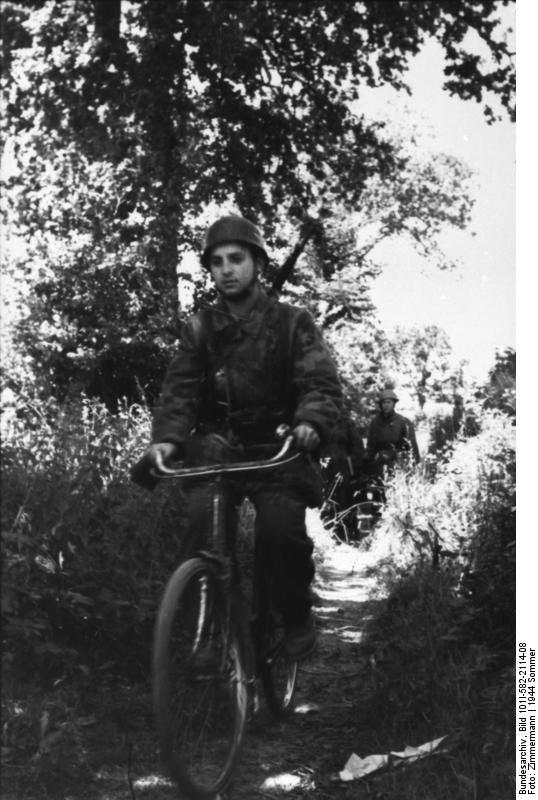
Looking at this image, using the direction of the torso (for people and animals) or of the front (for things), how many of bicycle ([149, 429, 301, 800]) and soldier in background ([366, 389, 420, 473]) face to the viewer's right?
0

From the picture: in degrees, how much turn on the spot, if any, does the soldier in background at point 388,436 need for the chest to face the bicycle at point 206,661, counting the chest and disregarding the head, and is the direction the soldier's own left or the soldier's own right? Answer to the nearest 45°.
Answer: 0° — they already face it

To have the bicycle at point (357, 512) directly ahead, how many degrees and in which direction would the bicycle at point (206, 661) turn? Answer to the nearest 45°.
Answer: approximately 135° to its right

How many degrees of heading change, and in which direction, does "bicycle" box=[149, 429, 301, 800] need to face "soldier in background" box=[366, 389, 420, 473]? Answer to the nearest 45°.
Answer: approximately 135° to its right

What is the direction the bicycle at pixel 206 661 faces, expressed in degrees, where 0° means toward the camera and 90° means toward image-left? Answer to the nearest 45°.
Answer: approximately 45°

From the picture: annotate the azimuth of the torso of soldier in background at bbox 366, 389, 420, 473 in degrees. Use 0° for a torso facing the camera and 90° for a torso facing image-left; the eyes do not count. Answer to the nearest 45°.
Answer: approximately 0°
